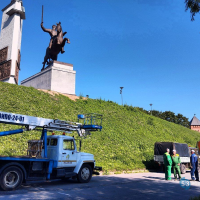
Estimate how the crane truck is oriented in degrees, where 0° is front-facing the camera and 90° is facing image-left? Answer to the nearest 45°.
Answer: approximately 225°

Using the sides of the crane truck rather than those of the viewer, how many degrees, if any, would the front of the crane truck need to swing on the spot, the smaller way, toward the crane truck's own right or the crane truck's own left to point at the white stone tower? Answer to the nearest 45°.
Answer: approximately 45° to the crane truck's own left
